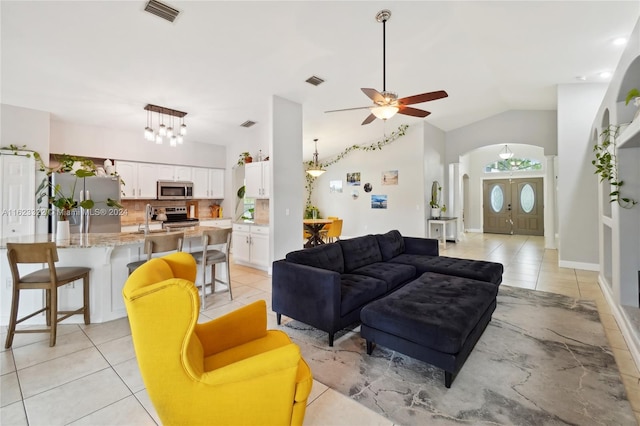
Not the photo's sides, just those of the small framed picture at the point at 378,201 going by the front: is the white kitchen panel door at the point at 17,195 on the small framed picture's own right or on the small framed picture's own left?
on the small framed picture's own right

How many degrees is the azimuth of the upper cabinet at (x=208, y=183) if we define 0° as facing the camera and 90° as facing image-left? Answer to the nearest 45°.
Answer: approximately 0°

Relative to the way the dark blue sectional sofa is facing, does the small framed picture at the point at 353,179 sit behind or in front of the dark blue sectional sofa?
behind

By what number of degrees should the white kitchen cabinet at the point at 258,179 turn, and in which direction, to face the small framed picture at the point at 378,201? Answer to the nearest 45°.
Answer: approximately 180°

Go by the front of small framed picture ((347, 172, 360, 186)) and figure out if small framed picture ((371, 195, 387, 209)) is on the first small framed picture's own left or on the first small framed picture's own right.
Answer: on the first small framed picture's own left

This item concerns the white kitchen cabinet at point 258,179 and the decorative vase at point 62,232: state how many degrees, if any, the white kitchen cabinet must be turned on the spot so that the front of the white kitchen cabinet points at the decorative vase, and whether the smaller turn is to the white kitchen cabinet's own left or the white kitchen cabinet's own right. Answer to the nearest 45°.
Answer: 0° — it already faces it

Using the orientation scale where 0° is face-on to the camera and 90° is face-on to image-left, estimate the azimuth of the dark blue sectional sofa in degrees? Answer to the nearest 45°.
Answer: approximately 315°

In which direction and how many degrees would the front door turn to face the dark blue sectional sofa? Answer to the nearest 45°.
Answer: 0° — it already faces it

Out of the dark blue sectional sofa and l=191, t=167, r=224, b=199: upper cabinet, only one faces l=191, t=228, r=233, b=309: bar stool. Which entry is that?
the upper cabinet

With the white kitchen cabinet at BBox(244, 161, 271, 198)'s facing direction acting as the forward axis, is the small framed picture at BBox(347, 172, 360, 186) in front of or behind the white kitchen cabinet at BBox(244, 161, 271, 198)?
behind
